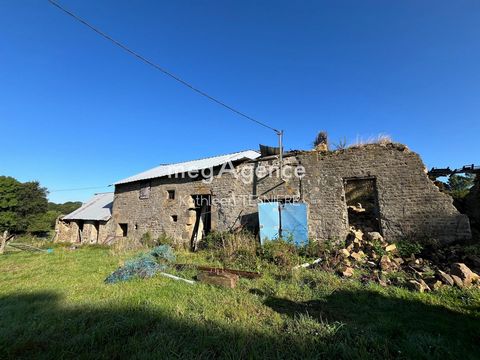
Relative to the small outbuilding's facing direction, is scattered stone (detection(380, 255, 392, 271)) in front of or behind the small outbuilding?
in front

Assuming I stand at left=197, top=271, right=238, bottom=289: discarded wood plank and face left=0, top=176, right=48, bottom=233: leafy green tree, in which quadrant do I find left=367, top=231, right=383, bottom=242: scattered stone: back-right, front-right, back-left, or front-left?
back-right

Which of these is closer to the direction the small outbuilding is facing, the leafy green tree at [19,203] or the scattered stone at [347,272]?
the scattered stone

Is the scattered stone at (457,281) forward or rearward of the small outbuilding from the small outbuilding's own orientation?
forward

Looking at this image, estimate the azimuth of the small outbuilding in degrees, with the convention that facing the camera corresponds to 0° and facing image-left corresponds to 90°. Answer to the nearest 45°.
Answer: approximately 0°
